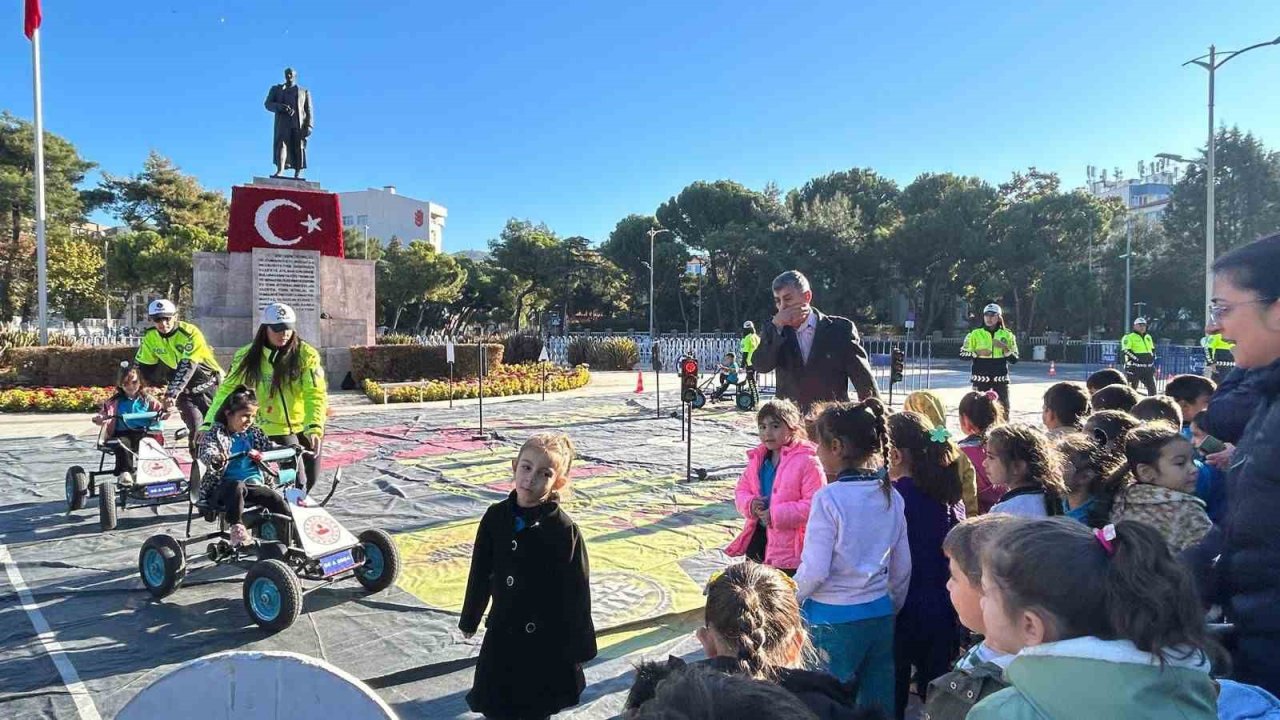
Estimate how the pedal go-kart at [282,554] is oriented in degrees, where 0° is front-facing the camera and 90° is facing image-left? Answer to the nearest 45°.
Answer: approximately 315°

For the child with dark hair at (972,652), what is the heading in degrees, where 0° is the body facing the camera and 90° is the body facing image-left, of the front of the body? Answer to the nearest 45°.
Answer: approximately 90°

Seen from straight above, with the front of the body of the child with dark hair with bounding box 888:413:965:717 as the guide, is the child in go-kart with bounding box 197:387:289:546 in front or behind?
in front

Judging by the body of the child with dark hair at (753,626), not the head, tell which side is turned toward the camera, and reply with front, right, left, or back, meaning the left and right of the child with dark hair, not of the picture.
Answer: back

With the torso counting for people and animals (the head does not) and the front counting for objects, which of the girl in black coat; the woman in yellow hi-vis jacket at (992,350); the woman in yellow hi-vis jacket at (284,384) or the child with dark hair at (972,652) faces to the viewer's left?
the child with dark hair

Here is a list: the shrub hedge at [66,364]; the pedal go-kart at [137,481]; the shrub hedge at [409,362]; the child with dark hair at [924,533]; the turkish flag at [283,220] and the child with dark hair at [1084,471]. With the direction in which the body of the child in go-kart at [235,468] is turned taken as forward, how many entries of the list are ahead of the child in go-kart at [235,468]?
2

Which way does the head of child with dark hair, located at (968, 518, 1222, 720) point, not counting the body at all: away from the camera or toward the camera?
away from the camera

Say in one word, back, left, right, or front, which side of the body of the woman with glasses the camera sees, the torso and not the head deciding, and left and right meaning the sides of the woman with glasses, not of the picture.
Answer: left

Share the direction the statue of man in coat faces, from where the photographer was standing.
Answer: facing the viewer

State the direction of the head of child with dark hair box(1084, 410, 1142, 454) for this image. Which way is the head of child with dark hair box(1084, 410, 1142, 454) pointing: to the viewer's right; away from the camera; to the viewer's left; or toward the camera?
away from the camera

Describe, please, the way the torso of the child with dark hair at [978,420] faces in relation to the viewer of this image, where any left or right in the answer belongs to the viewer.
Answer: facing away from the viewer and to the left of the viewer

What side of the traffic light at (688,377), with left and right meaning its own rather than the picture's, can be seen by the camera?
front

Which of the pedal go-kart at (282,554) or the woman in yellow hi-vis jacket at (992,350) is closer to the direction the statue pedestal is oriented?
the pedal go-kart

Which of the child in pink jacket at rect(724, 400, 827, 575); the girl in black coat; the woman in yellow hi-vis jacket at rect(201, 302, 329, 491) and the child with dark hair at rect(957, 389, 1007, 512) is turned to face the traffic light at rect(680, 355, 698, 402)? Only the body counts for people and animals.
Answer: the child with dark hair

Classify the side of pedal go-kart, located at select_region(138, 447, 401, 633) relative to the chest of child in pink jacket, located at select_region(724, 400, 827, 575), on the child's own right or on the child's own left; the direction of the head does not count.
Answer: on the child's own right

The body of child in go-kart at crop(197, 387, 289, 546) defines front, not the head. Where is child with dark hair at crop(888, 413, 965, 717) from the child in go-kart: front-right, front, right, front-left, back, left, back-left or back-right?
front
